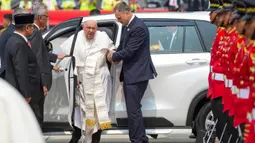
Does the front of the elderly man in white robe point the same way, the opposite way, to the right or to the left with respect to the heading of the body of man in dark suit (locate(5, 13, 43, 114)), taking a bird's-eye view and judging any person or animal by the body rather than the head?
to the right

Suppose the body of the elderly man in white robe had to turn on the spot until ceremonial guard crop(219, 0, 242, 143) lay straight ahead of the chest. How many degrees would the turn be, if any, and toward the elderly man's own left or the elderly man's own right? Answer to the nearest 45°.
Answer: approximately 45° to the elderly man's own left

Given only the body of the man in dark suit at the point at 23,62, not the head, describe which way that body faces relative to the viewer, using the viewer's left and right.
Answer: facing to the right of the viewer

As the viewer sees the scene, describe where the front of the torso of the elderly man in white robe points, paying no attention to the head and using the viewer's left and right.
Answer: facing the viewer

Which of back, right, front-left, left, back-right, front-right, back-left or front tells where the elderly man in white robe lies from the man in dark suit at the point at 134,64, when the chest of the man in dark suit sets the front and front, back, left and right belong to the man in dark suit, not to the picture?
front

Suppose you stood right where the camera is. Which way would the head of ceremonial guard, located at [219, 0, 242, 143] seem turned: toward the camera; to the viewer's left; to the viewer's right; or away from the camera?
to the viewer's left

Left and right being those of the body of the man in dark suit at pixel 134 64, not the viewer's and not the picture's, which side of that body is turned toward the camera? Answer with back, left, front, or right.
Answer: left

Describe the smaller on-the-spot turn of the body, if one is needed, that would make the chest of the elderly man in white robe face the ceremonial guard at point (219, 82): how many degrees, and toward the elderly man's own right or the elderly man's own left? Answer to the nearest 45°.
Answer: approximately 45° to the elderly man's own left

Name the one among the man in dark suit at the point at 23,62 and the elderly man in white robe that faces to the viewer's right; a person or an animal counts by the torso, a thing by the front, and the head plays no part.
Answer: the man in dark suit
